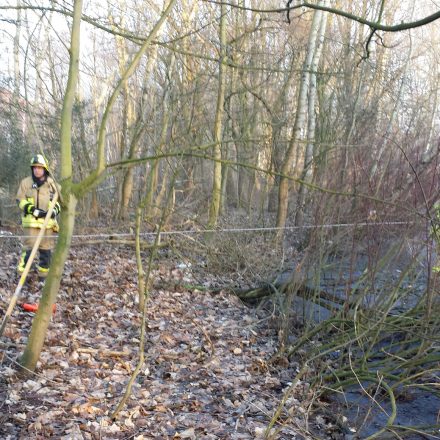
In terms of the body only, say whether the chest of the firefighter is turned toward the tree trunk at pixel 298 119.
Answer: no

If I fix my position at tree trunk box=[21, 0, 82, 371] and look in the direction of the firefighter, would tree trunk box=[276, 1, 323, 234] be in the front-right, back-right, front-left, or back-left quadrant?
front-right

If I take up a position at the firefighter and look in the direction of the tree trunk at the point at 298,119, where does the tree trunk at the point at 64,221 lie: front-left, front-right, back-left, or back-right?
back-right

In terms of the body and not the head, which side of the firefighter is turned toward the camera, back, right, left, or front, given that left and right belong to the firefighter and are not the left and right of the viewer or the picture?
front

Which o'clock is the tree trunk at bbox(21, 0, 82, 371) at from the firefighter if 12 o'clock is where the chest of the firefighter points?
The tree trunk is roughly at 12 o'clock from the firefighter.

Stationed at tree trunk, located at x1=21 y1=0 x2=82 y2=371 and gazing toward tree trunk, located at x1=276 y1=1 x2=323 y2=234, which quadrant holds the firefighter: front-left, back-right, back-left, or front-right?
front-left

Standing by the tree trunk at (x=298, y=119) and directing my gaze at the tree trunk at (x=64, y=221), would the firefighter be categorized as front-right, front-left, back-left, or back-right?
front-right
